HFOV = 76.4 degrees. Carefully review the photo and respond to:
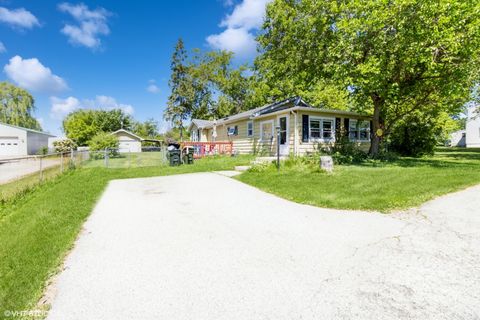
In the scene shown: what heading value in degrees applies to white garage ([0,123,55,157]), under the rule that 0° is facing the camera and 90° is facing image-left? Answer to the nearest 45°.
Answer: approximately 0°

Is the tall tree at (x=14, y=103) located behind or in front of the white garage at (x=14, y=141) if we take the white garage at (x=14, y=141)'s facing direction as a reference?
behind

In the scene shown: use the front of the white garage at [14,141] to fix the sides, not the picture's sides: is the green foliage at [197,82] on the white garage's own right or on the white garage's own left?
on the white garage's own left

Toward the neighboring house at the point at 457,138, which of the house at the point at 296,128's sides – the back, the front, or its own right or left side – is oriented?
left

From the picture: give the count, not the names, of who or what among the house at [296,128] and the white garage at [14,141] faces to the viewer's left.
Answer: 0
